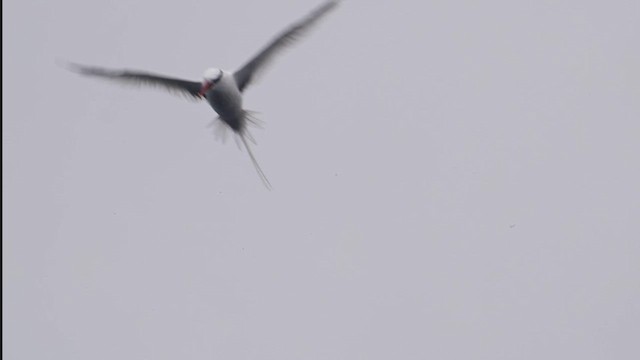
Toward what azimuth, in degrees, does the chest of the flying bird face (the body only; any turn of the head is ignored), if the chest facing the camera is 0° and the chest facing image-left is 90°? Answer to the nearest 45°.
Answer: approximately 45°
